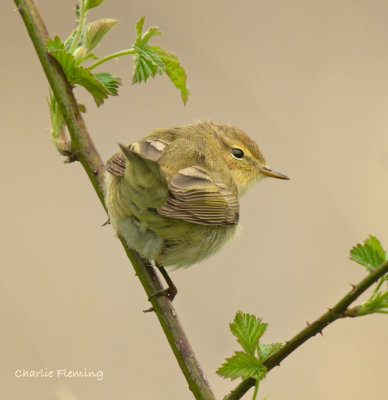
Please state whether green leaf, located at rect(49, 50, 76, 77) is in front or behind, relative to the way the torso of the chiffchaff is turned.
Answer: behind

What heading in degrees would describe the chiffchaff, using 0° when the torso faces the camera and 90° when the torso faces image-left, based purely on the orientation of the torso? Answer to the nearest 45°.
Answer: approximately 225°

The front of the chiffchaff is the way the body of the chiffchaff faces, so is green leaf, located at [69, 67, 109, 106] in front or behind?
behind
